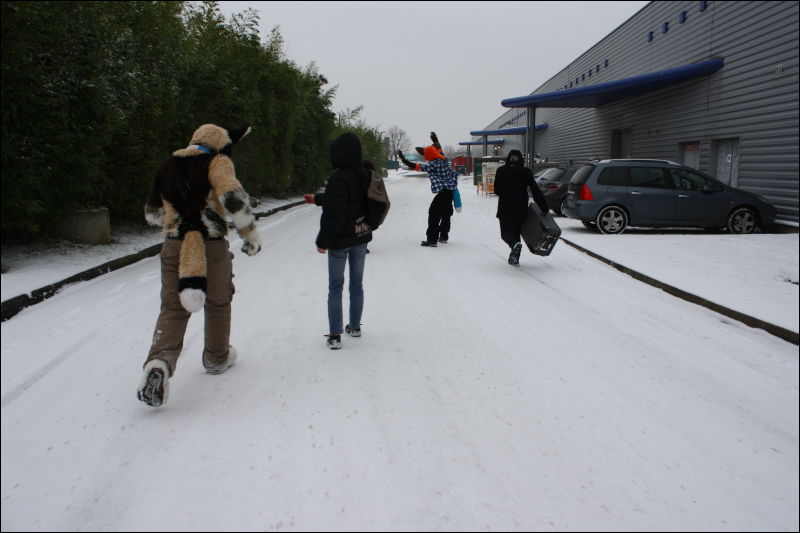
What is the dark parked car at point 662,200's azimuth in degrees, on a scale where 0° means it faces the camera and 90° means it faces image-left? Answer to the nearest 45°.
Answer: approximately 270°

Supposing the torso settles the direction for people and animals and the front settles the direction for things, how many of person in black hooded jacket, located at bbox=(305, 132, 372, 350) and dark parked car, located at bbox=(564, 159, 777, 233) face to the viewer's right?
1

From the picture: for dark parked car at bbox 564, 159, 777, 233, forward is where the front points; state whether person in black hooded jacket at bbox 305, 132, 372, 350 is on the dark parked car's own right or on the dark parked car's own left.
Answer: on the dark parked car's own right

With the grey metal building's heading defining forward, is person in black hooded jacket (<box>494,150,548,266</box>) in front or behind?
in front

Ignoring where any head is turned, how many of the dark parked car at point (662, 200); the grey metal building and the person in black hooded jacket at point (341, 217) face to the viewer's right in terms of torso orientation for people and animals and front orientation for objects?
1

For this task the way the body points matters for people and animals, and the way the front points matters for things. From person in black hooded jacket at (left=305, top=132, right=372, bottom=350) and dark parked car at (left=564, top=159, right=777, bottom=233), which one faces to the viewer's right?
the dark parked car

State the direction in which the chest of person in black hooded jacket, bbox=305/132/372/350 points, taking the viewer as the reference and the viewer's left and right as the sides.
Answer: facing away from the viewer and to the left of the viewer

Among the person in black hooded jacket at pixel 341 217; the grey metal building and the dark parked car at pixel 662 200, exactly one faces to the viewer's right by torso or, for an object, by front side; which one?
the dark parked car

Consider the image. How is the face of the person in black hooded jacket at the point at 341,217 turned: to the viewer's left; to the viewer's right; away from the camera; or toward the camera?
away from the camera

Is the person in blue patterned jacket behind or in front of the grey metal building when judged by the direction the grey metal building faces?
in front

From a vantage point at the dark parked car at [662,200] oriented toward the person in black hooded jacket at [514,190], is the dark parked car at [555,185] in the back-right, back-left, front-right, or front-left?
back-right
